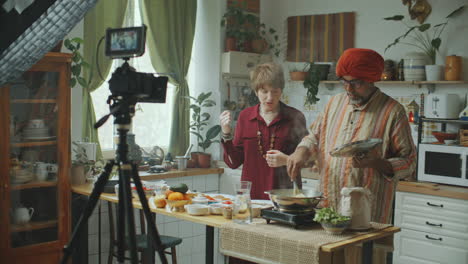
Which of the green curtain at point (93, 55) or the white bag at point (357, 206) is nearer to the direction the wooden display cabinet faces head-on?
the white bag

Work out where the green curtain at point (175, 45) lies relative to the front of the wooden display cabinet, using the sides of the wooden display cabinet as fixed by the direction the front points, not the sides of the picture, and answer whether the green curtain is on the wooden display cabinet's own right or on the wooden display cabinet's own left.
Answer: on the wooden display cabinet's own left

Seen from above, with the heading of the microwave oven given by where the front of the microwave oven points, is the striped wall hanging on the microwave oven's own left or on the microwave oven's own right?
on the microwave oven's own right

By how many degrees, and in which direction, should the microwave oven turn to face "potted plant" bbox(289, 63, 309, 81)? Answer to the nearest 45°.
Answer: approximately 135° to its right

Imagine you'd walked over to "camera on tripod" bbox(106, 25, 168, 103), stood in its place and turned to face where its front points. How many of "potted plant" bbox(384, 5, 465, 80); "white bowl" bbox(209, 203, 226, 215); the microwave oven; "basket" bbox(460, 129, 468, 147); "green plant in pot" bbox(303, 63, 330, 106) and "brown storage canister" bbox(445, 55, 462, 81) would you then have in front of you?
6

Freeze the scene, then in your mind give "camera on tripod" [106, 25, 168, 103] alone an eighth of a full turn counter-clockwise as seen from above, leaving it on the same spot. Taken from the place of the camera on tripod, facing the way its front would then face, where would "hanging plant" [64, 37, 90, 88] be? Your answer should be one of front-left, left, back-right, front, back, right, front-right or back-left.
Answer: front

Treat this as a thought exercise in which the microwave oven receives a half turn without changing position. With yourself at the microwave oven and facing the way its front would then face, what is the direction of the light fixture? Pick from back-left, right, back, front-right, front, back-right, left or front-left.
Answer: back-left

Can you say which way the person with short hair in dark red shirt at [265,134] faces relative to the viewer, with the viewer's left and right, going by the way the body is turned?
facing the viewer

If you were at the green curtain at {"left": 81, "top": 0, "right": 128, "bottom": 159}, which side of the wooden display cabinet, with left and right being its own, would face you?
left

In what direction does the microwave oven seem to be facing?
toward the camera

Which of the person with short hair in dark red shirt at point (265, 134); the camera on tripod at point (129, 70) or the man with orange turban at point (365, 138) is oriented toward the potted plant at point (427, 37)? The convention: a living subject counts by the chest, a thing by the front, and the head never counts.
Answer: the camera on tripod

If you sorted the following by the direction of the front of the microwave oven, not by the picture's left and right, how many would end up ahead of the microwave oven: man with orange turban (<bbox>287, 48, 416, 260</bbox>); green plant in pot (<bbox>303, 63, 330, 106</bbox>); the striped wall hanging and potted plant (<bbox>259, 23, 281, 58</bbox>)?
1

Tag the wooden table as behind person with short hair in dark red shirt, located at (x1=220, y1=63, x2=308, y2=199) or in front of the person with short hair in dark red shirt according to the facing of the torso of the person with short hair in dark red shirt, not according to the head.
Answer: in front

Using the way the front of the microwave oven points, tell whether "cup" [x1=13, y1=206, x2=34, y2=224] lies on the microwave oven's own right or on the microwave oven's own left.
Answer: on the microwave oven's own right

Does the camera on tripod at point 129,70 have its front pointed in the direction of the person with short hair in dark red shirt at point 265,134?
yes
